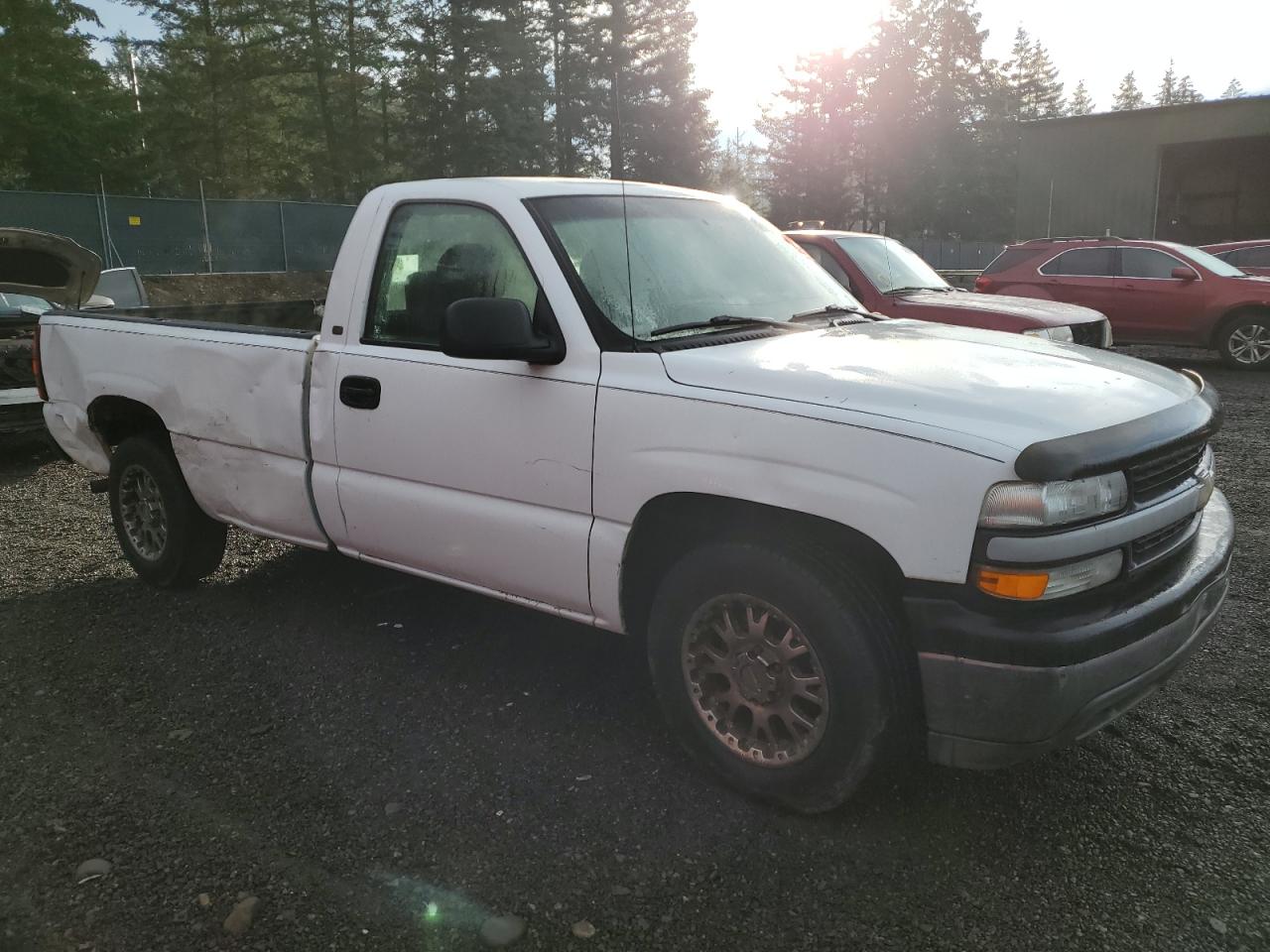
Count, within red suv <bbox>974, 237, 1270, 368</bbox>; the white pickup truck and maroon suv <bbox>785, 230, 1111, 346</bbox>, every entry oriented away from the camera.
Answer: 0

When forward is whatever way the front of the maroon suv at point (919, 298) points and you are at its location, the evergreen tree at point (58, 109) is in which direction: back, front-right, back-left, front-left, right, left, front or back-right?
back

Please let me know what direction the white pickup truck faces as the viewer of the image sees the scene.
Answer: facing the viewer and to the right of the viewer

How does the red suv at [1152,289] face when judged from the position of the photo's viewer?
facing to the right of the viewer

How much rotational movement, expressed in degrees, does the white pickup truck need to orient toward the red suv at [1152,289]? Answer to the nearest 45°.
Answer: approximately 90° to its left

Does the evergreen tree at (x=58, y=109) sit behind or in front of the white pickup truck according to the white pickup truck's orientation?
behind

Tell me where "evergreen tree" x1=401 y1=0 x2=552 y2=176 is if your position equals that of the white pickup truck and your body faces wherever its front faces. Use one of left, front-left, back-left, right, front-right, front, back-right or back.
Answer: back-left

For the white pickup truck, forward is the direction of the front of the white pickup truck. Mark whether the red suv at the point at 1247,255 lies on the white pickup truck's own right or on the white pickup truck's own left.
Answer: on the white pickup truck's own left

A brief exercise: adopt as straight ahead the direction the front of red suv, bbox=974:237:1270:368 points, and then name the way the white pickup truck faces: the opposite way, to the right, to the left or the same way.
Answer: the same way

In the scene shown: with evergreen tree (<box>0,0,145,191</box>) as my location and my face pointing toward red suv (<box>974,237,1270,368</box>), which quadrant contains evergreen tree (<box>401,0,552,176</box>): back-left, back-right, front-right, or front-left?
front-left

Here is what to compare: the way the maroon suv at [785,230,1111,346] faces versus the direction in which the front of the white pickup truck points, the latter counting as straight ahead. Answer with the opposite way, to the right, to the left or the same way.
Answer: the same way

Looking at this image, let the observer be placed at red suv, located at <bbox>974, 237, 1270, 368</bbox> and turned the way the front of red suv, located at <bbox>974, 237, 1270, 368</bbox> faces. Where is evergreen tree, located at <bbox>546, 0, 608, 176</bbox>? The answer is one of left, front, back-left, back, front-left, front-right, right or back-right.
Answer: back-left

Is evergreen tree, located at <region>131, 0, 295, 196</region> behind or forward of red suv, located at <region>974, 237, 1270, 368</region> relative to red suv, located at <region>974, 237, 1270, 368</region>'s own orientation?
behind

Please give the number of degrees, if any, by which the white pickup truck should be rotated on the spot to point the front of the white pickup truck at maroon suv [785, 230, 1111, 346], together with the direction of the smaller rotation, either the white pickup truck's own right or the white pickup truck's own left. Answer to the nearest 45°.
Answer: approximately 135° to the white pickup truck's own left

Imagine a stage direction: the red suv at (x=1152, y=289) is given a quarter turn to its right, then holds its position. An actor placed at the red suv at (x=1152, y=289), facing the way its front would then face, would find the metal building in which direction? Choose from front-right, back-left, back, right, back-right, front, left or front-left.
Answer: back

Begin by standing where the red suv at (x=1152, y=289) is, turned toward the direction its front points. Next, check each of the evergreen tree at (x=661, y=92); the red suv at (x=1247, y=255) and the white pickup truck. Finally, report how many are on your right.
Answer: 1
